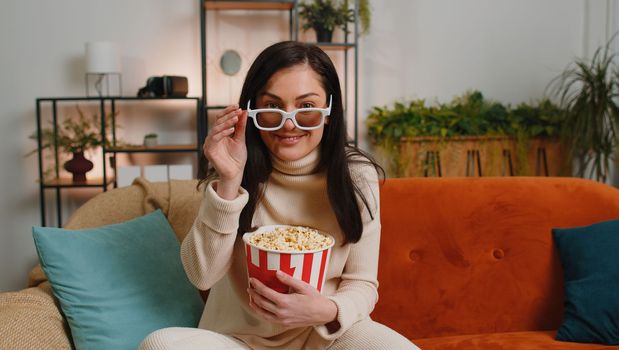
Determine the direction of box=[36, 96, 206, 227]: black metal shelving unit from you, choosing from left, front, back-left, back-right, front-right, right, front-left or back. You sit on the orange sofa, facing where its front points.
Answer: back-right

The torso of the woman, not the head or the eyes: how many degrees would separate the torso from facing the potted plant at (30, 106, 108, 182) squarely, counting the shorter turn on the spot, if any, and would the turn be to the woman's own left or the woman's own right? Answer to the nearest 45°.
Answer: approximately 135° to the woman's own right

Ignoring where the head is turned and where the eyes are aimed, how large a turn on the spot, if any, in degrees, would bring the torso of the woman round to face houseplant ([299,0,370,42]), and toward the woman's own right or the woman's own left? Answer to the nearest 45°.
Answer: approximately 180°

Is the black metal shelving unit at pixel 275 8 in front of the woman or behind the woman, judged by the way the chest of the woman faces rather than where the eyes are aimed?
behind

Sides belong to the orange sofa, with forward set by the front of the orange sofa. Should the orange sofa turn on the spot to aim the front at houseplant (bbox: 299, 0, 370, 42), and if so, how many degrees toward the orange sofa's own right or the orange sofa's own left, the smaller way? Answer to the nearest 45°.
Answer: approximately 180°

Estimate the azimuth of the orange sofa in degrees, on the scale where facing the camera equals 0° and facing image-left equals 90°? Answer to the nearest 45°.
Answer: approximately 0°
